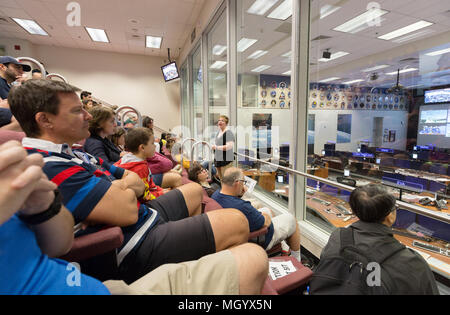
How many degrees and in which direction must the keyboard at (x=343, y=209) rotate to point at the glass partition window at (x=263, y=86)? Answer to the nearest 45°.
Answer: approximately 90° to its right

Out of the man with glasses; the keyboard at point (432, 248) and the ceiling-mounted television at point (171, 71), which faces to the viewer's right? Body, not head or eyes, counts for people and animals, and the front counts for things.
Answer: the man with glasses

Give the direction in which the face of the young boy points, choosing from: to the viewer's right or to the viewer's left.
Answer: to the viewer's right

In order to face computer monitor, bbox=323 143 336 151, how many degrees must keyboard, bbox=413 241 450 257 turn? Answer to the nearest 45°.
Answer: approximately 90° to its right

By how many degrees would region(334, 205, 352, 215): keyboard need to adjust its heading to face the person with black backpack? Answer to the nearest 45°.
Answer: approximately 45° to its left

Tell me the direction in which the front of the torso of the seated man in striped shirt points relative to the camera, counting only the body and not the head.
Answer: to the viewer's right

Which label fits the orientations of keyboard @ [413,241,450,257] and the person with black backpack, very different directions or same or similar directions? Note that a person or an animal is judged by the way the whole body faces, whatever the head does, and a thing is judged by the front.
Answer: very different directions

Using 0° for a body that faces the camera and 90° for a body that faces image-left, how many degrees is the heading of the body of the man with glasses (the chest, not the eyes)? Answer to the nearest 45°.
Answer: approximately 270°

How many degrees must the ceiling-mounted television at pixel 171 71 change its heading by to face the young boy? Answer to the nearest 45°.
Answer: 0° — it already faces them

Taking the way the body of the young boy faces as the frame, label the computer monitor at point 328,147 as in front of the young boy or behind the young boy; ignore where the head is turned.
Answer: in front

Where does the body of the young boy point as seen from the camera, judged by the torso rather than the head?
to the viewer's right
